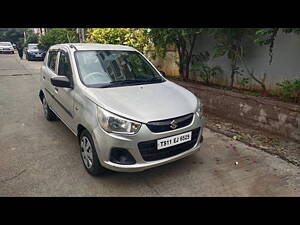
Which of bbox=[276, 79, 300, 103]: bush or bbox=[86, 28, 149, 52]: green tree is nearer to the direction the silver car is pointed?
the bush

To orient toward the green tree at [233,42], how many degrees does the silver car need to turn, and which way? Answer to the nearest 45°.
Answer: approximately 90° to its left

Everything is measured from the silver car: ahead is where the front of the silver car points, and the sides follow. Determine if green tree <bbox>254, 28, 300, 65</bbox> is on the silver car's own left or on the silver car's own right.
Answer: on the silver car's own left

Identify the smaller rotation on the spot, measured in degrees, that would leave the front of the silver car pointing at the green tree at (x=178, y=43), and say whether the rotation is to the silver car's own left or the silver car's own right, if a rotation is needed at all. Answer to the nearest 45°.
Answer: approximately 135° to the silver car's own left

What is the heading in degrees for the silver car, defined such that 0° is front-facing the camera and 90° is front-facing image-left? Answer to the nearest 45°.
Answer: approximately 315°

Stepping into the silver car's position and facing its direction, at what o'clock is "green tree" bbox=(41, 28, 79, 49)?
The green tree is roughly at 7 o'clock from the silver car.

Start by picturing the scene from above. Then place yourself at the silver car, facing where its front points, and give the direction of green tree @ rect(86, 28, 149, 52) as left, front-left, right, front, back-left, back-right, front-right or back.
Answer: back-left
